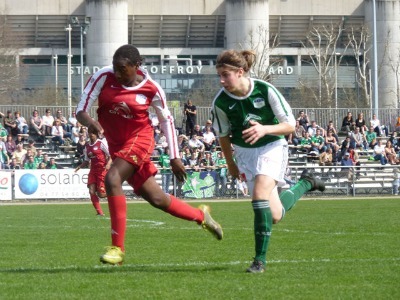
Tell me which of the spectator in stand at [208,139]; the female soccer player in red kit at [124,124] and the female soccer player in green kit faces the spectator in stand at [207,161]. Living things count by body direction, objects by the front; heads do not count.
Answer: the spectator in stand at [208,139]

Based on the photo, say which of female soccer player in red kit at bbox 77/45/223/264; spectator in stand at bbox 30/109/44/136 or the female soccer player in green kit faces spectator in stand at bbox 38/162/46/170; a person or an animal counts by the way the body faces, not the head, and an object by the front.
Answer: spectator in stand at bbox 30/109/44/136

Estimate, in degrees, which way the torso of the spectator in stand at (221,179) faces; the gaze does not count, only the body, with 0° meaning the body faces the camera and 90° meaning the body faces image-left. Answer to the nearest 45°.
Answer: approximately 0°

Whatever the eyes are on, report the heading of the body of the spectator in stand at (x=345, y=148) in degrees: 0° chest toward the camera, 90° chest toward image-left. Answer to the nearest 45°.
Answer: approximately 45°

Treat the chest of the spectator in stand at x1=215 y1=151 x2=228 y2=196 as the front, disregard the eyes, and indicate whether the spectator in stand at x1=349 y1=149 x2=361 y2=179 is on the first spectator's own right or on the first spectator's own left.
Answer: on the first spectator's own left
